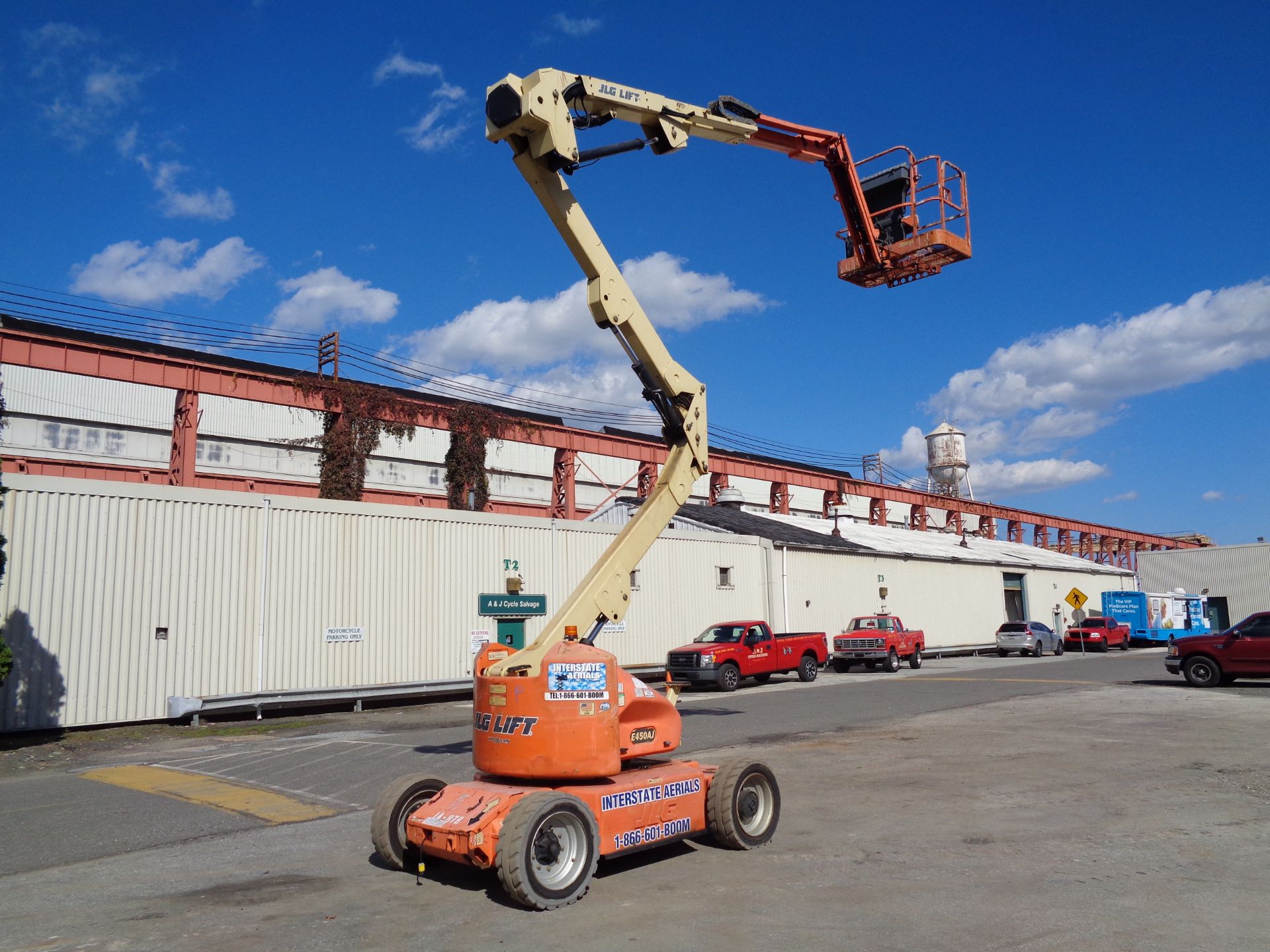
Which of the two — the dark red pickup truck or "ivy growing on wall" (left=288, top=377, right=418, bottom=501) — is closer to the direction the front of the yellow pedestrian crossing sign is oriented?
the dark red pickup truck

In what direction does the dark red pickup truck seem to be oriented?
to the viewer's left

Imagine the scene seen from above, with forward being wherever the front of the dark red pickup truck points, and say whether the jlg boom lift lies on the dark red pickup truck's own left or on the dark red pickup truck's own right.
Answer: on the dark red pickup truck's own left

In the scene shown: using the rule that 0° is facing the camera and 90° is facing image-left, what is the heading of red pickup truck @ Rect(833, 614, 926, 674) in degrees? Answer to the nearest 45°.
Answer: approximately 45°
